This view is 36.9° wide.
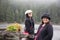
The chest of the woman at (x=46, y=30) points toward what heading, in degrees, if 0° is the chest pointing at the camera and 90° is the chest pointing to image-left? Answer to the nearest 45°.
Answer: approximately 45°

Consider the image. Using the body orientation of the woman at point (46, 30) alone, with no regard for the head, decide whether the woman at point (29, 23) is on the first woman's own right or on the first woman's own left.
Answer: on the first woman's own right
